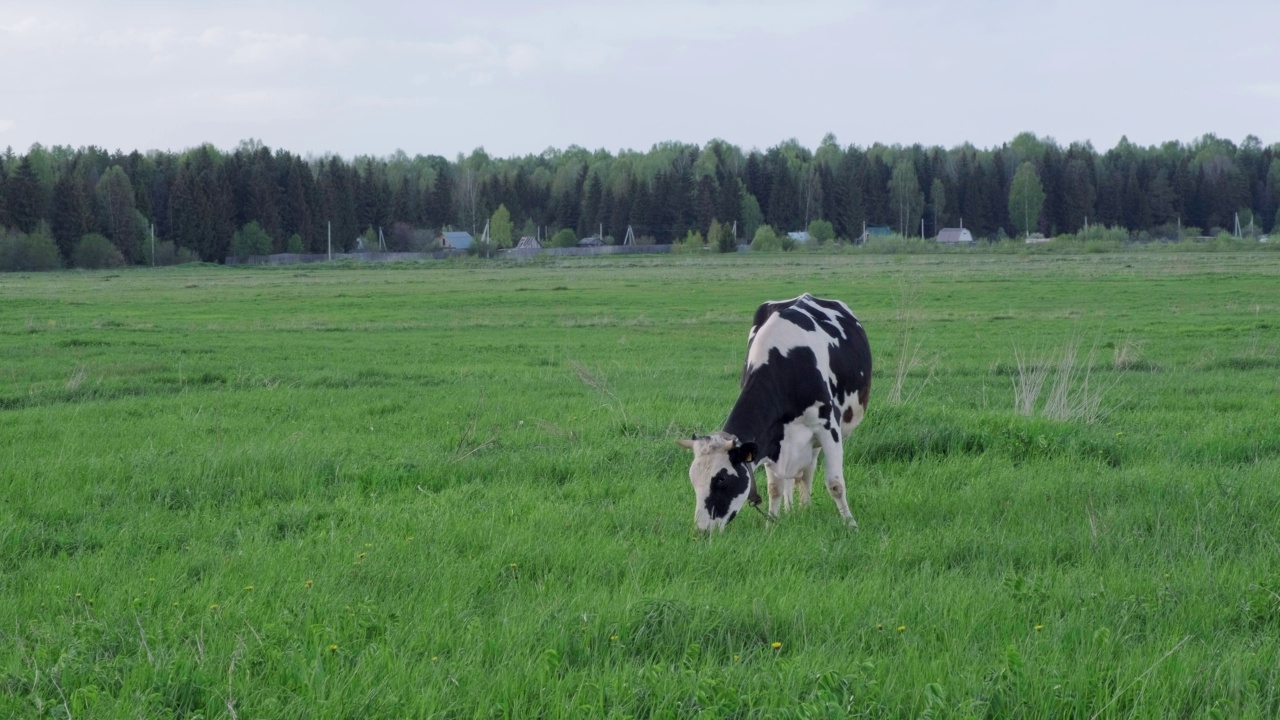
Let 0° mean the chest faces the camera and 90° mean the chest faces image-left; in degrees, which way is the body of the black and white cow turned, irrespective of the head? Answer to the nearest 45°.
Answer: approximately 45°
